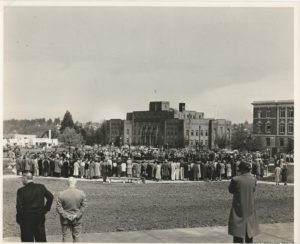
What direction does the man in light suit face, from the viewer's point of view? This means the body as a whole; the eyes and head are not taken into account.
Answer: away from the camera

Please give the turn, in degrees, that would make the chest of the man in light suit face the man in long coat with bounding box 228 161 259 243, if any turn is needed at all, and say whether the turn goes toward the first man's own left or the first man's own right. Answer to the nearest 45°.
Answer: approximately 90° to the first man's own right

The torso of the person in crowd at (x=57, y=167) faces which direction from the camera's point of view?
away from the camera

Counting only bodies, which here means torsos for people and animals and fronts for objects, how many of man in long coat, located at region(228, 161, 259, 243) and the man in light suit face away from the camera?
2

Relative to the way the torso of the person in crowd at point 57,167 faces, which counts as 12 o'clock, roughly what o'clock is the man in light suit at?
The man in light suit is roughly at 6 o'clock from the person in crowd.

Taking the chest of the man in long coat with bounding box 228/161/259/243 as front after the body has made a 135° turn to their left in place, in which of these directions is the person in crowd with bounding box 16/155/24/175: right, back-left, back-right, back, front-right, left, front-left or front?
right

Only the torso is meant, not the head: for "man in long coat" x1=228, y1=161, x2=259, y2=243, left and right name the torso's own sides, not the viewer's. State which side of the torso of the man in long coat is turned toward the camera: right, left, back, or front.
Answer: back

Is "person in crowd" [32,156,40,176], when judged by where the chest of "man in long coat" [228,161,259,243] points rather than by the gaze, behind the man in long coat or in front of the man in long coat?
in front

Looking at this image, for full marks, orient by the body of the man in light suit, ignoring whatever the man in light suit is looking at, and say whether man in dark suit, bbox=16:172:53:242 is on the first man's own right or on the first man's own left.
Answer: on the first man's own left

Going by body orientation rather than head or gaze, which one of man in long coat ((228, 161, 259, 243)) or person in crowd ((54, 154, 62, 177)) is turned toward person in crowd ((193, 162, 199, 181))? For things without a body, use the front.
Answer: the man in long coat

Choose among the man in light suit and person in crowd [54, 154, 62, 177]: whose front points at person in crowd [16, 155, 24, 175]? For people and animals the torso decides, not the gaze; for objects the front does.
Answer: the man in light suit

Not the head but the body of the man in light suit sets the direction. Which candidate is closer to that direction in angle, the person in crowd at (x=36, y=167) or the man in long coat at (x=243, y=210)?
the person in crowd

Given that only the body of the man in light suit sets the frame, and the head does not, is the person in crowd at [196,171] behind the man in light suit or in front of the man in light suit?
in front

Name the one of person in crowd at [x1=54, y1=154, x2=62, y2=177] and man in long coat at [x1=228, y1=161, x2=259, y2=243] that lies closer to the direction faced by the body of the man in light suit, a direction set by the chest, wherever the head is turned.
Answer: the person in crowd
